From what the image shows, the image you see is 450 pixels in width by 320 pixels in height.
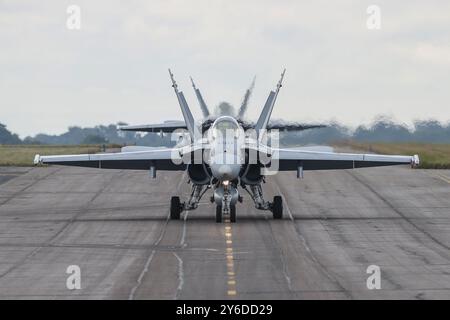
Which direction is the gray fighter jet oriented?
toward the camera
